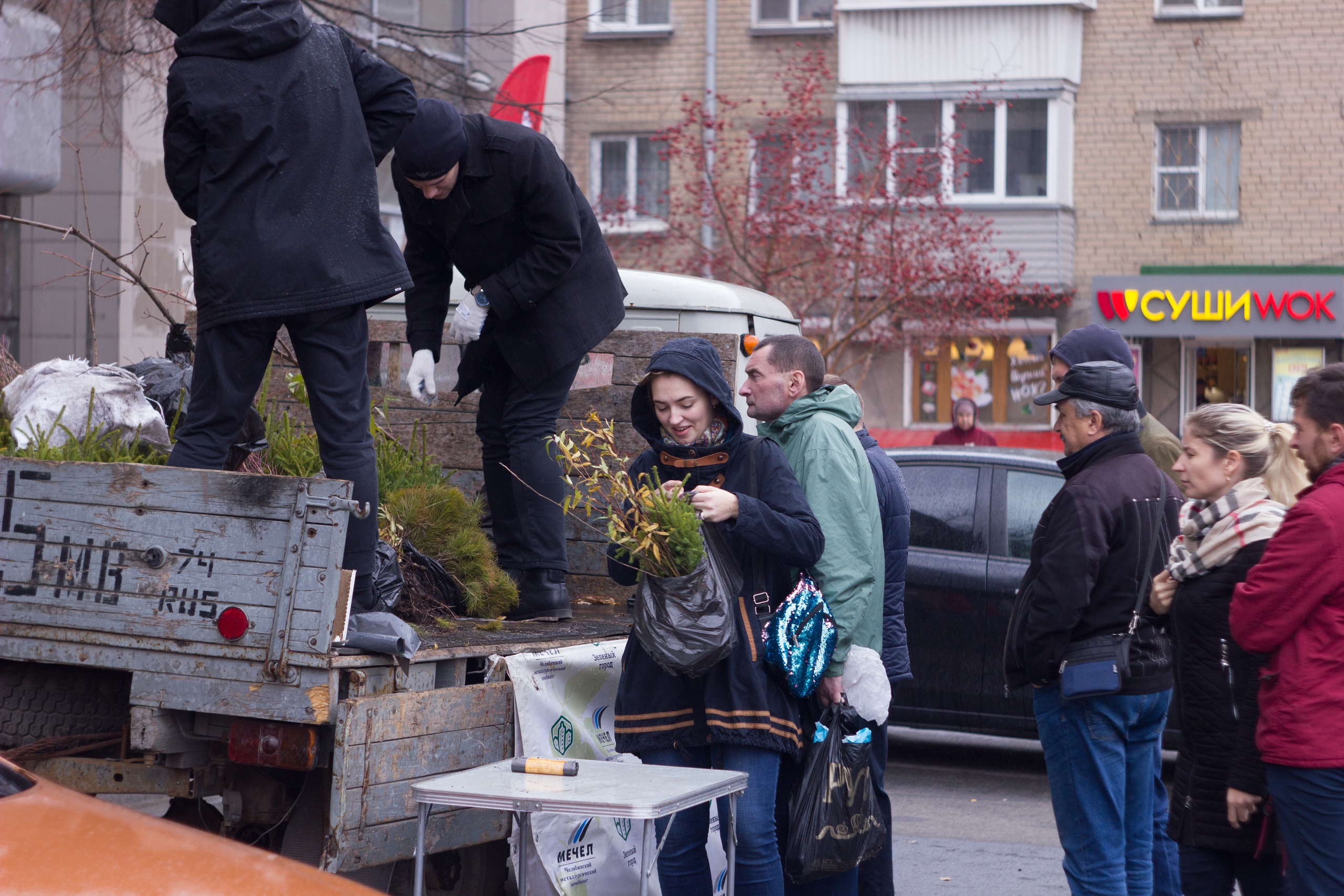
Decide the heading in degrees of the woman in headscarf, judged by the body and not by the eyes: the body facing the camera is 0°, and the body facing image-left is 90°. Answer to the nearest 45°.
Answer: approximately 0°

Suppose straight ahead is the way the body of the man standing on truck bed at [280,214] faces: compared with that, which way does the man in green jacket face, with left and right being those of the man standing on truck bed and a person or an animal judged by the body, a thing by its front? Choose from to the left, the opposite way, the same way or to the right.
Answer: to the left

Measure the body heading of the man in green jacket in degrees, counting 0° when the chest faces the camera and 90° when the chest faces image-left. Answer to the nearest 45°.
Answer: approximately 90°

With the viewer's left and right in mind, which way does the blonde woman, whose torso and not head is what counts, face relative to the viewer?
facing to the left of the viewer

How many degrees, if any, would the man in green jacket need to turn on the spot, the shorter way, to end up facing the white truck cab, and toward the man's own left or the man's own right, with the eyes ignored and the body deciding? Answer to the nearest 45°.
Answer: approximately 90° to the man's own right

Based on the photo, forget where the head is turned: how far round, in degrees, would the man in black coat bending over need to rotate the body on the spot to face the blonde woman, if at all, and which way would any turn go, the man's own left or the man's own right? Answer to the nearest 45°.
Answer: approximately 90° to the man's own left

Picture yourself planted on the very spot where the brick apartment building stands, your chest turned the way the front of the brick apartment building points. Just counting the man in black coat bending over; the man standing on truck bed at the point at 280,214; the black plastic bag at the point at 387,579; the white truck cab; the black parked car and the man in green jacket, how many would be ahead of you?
6

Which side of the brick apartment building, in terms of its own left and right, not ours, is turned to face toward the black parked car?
front

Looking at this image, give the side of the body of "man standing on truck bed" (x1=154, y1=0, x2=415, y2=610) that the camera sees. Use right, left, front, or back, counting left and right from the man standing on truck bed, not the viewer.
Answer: back

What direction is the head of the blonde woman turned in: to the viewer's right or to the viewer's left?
to the viewer's left

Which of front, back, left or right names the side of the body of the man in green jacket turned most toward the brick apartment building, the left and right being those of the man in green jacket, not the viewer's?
right

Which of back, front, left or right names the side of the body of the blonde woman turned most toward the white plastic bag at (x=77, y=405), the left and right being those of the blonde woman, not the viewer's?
front
